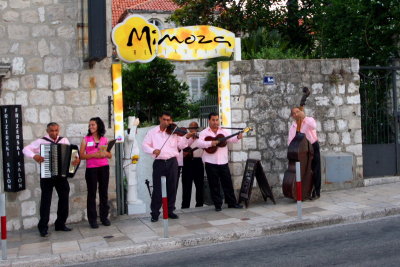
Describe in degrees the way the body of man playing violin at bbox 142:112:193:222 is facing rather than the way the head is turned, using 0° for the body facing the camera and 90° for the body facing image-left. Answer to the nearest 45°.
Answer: approximately 0°

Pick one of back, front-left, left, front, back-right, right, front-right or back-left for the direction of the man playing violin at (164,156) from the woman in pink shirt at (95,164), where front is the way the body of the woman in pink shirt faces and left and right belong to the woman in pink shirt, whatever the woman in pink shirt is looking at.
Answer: left

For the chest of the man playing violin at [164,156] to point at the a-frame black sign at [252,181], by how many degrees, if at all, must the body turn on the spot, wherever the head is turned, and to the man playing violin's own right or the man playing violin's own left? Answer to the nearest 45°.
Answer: approximately 135° to the man playing violin's own left

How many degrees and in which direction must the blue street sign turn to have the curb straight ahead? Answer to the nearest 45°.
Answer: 0° — it already faces it

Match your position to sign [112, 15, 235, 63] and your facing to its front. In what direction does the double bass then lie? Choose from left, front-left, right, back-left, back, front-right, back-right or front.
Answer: left

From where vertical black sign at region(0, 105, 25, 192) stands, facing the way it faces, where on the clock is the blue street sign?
The blue street sign is roughly at 9 o'clock from the vertical black sign.

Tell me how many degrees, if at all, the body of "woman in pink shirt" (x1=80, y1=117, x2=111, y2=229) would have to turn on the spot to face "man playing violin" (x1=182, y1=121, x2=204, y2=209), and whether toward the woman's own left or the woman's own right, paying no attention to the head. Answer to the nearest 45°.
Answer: approximately 135° to the woman's own left

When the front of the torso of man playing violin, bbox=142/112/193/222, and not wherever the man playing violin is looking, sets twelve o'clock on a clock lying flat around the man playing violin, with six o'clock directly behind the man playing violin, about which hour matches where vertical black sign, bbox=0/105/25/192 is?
The vertical black sign is roughly at 3 o'clock from the man playing violin.

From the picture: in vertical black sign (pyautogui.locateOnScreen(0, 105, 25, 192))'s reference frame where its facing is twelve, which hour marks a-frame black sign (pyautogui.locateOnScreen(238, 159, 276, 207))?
a-frame black sign (pyautogui.locateOnScreen(238, 159, 276, 207)) is roughly at 9 o'clock from vertical black sign (pyautogui.locateOnScreen(0, 105, 25, 192)).
